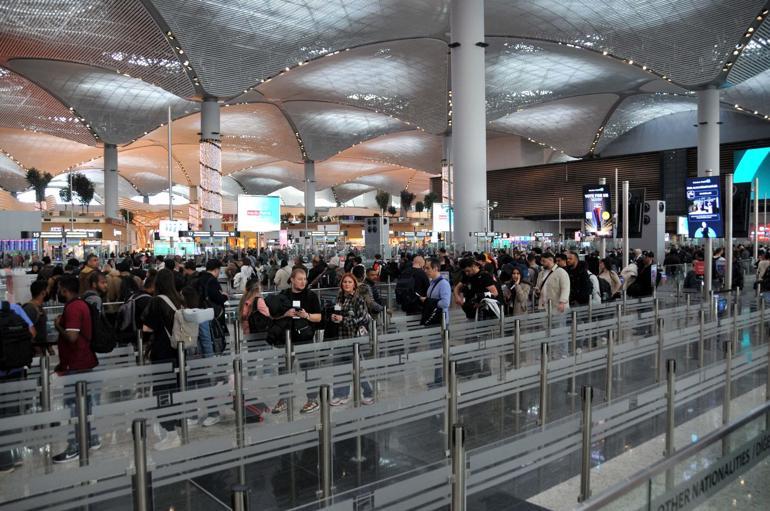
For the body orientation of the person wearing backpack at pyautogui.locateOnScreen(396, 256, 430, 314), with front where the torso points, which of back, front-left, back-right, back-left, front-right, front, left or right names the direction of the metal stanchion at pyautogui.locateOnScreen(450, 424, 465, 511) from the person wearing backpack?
back-right

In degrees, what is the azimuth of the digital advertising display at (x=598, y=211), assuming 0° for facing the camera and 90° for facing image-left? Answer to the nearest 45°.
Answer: approximately 0°

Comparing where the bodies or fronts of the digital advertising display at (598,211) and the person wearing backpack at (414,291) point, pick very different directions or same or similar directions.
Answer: very different directions

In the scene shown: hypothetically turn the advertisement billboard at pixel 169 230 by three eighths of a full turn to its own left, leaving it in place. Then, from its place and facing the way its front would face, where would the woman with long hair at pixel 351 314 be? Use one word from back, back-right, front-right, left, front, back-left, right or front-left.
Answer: back-right

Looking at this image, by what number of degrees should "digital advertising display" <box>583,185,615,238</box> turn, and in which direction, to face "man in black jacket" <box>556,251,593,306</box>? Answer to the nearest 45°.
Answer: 0° — it already faces them

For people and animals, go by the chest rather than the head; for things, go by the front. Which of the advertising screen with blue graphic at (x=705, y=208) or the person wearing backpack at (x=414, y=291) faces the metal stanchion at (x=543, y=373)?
the advertising screen with blue graphic

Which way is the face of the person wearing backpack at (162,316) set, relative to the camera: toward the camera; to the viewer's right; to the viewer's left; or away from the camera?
away from the camera

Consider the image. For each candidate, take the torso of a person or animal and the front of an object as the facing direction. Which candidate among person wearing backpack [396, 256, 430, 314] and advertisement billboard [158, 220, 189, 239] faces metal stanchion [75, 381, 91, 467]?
the advertisement billboard

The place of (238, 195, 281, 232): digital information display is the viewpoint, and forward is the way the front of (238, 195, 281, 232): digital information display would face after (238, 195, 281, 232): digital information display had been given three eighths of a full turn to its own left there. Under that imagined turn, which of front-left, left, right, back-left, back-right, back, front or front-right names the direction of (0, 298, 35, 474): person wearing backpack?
back-right

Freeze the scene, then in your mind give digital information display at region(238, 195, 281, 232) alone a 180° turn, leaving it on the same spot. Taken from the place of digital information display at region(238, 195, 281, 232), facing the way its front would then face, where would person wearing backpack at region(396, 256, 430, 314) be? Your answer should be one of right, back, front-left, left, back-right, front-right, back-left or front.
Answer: back

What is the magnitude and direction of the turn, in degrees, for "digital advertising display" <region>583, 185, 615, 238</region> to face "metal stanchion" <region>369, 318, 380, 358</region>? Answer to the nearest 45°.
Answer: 0° — it already faces it

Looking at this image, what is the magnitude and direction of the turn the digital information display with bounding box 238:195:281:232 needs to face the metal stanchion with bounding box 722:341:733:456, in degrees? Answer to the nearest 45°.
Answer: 0° — it already faces it

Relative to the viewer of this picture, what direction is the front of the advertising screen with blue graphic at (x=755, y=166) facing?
facing the viewer and to the left of the viewer
